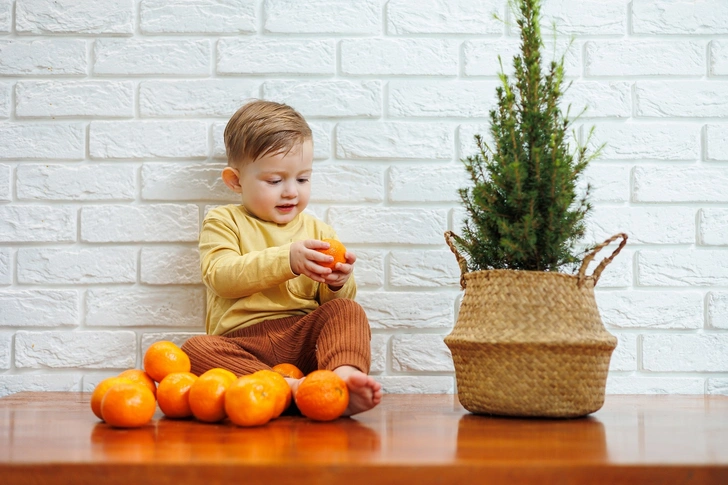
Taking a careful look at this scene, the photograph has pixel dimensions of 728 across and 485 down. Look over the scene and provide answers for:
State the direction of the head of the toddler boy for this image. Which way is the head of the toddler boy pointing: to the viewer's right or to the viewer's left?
to the viewer's right

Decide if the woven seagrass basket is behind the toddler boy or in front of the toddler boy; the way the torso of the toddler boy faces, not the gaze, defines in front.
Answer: in front

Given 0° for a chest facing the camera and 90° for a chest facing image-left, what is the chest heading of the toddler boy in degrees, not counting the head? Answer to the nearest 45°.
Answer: approximately 315°

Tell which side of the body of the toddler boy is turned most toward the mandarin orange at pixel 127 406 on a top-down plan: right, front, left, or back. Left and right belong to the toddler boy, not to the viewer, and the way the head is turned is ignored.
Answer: right

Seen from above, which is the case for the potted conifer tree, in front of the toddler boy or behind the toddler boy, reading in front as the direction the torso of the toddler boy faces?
in front
